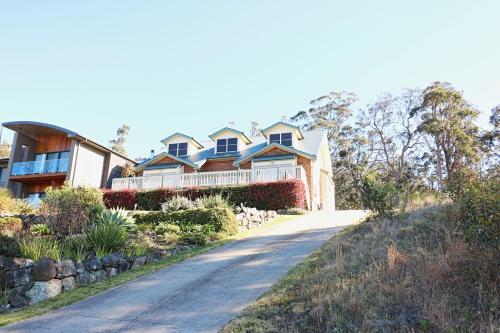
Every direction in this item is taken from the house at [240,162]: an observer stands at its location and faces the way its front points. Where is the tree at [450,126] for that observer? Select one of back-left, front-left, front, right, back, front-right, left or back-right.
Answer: back-left

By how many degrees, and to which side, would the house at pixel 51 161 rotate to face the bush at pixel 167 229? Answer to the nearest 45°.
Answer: approximately 45° to its left

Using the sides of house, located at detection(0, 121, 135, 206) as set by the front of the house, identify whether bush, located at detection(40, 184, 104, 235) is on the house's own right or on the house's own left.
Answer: on the house's own left

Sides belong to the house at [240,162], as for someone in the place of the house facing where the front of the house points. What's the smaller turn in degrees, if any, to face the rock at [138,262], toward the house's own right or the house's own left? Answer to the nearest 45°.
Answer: approximately 45° to the house's own left

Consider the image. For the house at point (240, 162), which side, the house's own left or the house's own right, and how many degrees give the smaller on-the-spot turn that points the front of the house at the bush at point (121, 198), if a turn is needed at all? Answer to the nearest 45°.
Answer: approximately 45° to the house's own right

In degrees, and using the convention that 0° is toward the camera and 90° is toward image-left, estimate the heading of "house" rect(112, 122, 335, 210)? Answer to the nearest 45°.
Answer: approximately 45°

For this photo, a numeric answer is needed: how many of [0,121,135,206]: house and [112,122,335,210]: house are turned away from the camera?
0

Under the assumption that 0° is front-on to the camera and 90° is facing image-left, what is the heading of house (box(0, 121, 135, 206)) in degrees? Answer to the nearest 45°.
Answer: approximately 45°

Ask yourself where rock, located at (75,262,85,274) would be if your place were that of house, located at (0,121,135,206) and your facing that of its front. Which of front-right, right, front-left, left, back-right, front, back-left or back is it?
front-left
